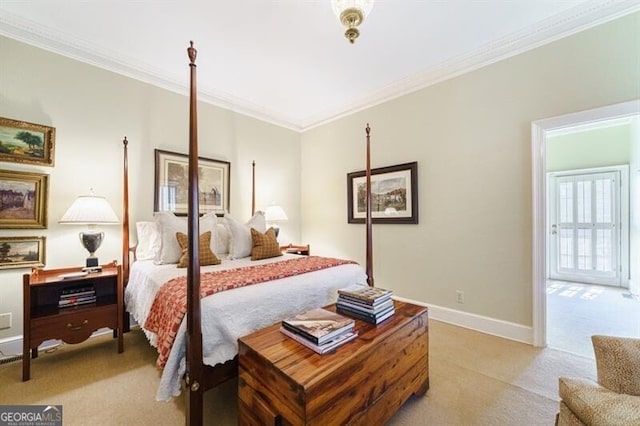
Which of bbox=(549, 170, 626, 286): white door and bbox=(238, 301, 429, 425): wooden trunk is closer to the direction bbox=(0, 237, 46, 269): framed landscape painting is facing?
the wooden trunk

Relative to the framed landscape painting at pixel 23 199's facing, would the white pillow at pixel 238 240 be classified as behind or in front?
in front

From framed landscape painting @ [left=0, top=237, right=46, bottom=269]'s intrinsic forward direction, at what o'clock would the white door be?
The white door is roughly at 10 o'clock from the framed landscape painting.

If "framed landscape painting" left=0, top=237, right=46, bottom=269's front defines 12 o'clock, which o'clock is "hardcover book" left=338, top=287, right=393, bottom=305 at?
The hardcover book is roughly at 11 o'clock from the framed landscape painting.

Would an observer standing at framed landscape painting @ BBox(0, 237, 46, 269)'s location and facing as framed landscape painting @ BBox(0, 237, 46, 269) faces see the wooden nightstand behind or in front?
in front

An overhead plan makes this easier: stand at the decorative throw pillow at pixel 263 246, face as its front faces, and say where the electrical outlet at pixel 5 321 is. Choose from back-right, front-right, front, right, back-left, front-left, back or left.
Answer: back-right

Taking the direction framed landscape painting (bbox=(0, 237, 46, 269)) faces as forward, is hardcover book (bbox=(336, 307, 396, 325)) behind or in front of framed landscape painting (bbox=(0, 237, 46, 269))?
in front

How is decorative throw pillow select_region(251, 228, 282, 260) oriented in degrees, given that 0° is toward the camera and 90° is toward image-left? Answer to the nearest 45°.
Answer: approximately 315°

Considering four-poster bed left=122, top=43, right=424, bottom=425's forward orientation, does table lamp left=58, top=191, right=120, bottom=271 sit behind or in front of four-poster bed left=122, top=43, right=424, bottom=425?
behind

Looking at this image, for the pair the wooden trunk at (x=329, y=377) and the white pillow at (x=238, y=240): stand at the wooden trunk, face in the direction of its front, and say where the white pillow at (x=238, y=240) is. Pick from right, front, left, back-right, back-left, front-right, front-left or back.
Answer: back

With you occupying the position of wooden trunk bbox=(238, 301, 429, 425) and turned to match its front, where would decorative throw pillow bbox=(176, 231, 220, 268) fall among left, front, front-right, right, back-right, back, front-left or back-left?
back
